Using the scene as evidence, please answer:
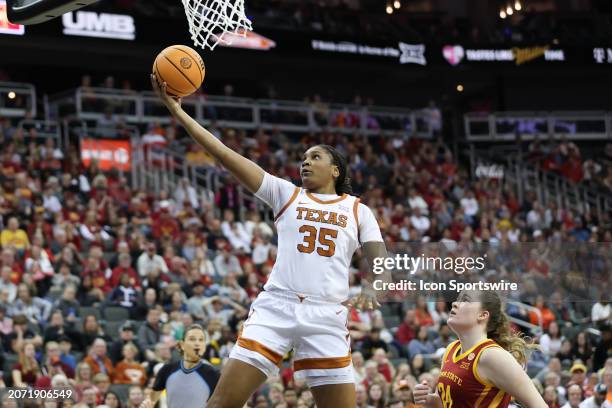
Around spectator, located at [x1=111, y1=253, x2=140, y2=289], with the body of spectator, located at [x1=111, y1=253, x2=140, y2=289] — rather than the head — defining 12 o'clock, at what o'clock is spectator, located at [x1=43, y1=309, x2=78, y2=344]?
spectator, located at [x1=43, y1=309, x2=78, y2=344] is roughly at 1 o'clock from spectator, located at [x1=111, y1=253, x2=140, y2=289].

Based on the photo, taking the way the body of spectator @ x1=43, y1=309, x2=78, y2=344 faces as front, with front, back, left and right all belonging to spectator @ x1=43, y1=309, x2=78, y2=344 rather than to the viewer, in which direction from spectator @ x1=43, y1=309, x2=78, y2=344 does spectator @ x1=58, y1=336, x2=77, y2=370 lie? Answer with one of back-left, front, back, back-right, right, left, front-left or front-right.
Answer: front

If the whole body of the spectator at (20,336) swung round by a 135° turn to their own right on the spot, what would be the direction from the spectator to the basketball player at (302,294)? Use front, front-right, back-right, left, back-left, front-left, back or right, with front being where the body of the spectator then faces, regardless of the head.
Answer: back-left

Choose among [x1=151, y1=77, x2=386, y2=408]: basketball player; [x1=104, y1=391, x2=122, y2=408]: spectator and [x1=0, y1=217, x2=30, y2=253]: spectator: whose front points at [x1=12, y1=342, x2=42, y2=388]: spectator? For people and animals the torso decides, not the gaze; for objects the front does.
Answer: [x1=0, y1=217, x2=30, y2=253]: spectator

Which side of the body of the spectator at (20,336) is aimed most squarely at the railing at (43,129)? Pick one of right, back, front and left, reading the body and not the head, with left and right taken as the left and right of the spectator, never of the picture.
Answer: back

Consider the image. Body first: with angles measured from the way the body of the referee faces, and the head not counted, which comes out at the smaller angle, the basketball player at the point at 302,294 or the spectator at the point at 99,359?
the basketball player

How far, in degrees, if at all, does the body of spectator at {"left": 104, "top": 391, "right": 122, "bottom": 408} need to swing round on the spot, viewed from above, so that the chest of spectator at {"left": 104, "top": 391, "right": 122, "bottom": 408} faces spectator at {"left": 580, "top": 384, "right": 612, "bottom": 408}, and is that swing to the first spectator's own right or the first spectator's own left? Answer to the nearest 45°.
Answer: approximately 90° to the first spectator's own left

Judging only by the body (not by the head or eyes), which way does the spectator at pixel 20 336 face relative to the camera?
toward the camera

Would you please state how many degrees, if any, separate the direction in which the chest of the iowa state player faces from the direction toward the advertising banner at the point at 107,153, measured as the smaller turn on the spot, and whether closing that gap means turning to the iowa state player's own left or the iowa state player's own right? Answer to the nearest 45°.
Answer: approximately 90° to the iowa state player's own right

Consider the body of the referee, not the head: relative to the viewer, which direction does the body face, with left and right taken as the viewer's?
facing the viewer

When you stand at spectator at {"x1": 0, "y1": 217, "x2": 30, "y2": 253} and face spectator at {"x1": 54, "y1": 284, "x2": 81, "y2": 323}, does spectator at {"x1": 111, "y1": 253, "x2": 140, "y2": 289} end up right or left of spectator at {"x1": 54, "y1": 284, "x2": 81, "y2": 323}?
left

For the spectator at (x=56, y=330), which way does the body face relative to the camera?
toward the camera

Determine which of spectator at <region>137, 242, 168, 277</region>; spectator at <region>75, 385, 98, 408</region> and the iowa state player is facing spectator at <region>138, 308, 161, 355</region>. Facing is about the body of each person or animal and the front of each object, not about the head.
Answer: spectator at <region>137, 242, 168, 277</region>

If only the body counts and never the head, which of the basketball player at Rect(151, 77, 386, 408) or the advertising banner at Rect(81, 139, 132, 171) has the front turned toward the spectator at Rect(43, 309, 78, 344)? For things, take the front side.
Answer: the advertising banner

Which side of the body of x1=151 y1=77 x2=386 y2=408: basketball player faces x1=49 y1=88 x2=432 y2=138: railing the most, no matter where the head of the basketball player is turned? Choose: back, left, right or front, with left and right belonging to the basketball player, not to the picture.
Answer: back
